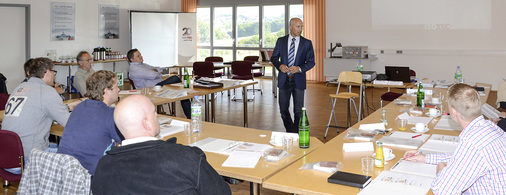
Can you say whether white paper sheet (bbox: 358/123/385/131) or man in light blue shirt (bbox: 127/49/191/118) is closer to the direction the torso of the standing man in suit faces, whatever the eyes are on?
the white paper sheet

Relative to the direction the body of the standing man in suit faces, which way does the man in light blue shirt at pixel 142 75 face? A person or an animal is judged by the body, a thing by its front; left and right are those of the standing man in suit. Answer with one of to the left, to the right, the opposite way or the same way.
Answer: to the left

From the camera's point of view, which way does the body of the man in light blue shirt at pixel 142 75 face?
to the viewer's right

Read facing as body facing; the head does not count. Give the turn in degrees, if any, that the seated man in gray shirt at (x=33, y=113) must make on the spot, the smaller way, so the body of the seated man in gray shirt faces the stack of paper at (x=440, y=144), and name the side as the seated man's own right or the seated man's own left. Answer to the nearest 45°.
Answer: approximately 90° to the seated man's own right

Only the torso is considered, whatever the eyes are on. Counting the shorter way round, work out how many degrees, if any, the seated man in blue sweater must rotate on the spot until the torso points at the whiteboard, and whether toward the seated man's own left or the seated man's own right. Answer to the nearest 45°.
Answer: approximately 45° to the seated man's own left

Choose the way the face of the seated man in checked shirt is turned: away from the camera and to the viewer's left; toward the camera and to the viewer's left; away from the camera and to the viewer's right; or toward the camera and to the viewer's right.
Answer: away from the camera and to the viewer's left

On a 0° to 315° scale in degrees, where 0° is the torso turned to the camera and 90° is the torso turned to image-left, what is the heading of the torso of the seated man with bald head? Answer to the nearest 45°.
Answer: approximately 225°

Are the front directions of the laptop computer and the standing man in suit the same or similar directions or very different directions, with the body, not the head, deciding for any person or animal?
very different directions
